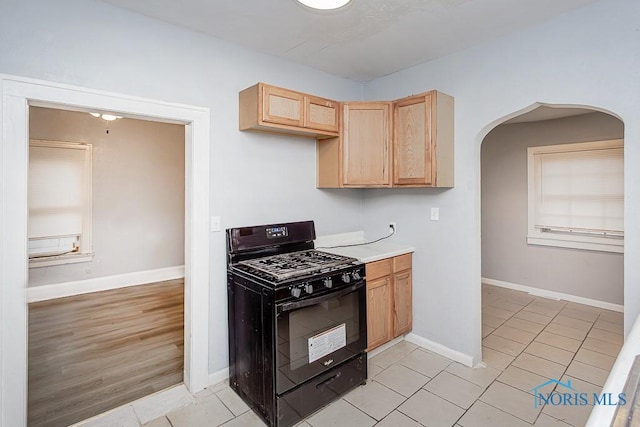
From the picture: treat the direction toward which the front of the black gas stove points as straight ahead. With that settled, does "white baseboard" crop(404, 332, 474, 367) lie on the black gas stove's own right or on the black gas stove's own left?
on the black gas stove's own left

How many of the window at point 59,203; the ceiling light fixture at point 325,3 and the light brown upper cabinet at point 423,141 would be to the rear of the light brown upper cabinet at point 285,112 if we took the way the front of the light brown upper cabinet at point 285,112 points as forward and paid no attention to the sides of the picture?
1

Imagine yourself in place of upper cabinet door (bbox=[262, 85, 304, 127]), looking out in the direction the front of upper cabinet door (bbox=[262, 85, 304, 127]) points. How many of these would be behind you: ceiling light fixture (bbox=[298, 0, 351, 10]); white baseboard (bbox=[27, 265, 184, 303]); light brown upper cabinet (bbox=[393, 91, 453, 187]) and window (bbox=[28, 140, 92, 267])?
2

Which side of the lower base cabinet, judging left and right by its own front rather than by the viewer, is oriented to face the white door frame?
right

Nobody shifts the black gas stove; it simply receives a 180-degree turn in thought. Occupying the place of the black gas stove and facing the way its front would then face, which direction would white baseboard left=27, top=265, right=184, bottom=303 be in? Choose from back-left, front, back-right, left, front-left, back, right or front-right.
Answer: front

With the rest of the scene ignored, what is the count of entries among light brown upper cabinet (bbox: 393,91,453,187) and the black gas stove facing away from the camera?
0

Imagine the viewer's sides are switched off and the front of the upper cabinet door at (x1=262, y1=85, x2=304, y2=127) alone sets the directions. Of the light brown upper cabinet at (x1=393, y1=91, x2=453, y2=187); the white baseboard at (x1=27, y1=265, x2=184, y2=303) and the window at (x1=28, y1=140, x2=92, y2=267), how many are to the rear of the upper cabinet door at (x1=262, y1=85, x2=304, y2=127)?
2

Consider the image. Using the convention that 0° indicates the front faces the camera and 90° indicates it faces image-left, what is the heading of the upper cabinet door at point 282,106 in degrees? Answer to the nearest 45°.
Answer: approximately 315°

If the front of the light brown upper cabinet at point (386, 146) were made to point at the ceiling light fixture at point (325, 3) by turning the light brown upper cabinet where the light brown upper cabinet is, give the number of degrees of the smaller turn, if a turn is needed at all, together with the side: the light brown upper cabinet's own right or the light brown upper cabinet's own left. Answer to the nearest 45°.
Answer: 0° — it already faces it

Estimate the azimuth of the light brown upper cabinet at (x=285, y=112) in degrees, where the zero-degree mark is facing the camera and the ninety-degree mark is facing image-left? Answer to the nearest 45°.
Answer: approximately 315°

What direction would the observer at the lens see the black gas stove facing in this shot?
facing the viewer and to the right of the viewer

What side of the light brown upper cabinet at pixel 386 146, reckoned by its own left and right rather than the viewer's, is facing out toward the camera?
front
